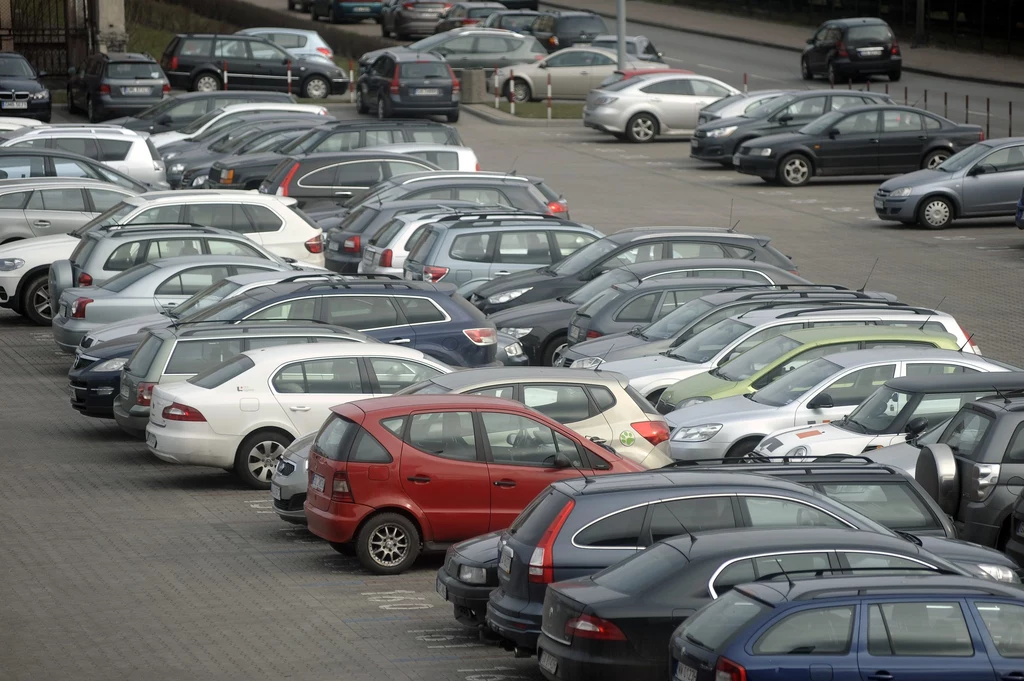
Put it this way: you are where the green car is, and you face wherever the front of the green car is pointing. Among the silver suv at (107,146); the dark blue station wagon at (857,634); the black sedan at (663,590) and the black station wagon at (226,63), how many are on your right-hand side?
2

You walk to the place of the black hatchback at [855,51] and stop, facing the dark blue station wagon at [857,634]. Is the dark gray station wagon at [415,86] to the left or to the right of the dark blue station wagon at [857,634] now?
right

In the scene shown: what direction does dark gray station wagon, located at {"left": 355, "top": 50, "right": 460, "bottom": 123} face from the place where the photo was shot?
facing away from the viewer and to the left of the viewer

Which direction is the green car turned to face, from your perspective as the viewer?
facing the viewer and to the left of the viewer

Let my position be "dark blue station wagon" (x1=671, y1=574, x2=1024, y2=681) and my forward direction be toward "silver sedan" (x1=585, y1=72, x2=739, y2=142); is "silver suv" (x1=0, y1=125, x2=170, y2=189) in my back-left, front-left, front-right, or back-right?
front-left

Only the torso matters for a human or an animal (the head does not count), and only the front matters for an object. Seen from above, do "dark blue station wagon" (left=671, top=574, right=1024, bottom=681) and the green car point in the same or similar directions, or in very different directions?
very different directions

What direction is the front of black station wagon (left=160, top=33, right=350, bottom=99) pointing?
to the viewer's right

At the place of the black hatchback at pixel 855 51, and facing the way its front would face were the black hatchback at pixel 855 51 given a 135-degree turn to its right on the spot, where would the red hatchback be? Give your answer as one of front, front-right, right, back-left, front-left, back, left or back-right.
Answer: right

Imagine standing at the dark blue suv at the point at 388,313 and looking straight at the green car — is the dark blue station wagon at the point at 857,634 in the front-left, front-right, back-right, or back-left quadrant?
front-right

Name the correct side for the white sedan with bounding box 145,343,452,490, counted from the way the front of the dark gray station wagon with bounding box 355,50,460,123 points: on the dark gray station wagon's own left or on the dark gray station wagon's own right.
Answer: on the dark gray station wagon's own left

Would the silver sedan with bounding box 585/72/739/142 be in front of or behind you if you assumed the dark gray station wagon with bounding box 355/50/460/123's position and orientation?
behind

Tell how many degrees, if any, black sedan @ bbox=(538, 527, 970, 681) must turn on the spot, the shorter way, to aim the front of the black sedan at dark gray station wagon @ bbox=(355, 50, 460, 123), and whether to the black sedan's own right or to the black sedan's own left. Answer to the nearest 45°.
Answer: approximately 45° to the black sedan's own left

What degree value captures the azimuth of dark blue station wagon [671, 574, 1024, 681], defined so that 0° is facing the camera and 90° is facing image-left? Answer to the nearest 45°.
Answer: approximately 225°

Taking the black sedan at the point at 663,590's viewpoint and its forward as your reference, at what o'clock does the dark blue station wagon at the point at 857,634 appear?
The dark blue station wagon is roughly at 3 o'clock from the black sedan.

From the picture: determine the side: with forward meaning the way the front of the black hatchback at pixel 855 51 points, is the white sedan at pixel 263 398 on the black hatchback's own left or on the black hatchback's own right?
on the black hatchback's own left

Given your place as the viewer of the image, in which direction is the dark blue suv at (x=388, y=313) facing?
facing to the left of the viewer
